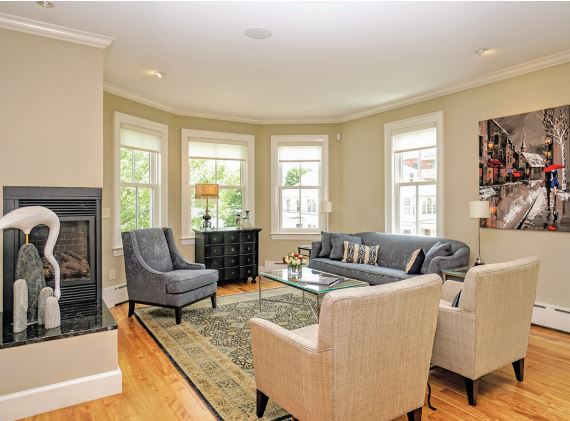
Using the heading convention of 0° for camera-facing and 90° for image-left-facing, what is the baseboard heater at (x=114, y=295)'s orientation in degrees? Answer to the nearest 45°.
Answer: approximately 315°

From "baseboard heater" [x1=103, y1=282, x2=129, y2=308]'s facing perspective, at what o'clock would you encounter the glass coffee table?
The glass coffee table is roughly at 12 o'clock from the baseboard heater.

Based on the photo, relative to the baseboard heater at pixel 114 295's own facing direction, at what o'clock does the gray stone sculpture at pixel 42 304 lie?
The gray stone sculpture is roughly at 2 o'clock from the baseboard heater.

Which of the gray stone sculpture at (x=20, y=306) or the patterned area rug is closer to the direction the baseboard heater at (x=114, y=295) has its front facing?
the patterned area rug

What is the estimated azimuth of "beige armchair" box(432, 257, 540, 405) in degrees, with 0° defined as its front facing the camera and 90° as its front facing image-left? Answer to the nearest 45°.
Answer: approximately 135°

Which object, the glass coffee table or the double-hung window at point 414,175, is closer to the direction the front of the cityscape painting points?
the glass coffee table

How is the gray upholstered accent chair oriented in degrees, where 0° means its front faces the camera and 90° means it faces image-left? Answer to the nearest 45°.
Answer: approximately 315°

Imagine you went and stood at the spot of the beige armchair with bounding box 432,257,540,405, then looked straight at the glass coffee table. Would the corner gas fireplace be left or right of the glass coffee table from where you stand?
left

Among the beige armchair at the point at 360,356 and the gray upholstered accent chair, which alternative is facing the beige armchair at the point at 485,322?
the gray upholstered accent chair

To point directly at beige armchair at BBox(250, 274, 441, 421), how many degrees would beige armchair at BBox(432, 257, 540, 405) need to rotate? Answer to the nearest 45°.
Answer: approximately 90° to its left

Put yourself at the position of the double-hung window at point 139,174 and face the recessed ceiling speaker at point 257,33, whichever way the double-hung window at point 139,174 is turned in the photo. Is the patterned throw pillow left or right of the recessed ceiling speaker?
left

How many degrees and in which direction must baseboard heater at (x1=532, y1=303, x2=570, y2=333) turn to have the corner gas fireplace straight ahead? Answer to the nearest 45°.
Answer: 0° — it already faces it

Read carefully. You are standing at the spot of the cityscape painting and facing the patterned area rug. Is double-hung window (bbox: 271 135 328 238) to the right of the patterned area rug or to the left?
right
